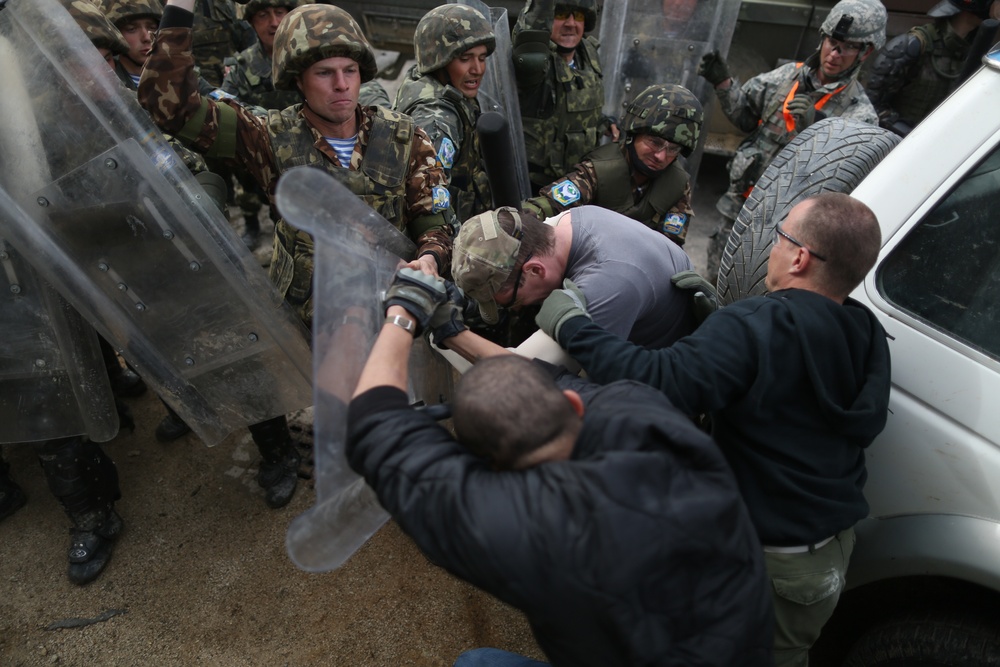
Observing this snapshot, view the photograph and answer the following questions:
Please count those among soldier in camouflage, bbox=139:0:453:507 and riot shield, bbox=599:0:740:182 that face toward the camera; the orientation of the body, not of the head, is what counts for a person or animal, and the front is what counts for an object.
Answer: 2

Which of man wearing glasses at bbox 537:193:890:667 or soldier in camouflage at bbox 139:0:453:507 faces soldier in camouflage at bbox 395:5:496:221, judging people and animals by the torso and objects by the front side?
the man wearing glasses

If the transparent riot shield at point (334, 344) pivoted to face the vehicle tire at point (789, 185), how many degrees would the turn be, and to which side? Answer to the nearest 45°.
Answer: approximately 90° to its left

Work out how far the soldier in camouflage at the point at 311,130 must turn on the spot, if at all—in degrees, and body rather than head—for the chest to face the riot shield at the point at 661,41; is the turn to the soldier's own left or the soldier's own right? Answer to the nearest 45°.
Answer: approximately 135° to the soldier's own left

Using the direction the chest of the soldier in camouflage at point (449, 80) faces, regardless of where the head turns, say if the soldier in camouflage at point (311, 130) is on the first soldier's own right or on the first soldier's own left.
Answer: on the first soldier's own right

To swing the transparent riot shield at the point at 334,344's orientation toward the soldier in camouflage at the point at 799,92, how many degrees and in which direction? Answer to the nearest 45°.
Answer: approximately 90° to its left

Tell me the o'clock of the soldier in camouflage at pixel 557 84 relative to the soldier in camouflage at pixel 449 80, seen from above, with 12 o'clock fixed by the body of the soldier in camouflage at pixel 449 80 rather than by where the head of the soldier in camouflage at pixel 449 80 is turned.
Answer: the soldier in camouflage at pixel 557 84 is roughly at 9 o'clock from the soldier in camouflage at pixel 449 80.

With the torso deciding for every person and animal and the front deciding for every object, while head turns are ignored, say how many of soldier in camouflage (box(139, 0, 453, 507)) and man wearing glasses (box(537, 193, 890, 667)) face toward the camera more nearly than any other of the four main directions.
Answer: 1

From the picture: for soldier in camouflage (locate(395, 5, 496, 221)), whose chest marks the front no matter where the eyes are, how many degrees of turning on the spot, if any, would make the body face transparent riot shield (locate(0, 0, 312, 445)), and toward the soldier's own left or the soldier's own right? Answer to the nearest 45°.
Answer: approximately 90° to the soldier's own right

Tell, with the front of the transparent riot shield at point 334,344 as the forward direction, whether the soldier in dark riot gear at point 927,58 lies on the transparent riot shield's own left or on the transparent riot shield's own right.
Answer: on the transparent riot shield's own left

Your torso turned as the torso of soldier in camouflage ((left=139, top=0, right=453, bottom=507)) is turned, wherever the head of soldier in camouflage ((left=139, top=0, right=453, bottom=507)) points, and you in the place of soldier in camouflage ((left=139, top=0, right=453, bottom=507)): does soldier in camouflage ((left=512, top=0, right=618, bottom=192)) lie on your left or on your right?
on your left

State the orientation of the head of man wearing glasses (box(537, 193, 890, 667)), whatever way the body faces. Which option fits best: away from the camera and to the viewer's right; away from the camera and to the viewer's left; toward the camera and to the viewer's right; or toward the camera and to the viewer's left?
away from the camera and to the viewer's left

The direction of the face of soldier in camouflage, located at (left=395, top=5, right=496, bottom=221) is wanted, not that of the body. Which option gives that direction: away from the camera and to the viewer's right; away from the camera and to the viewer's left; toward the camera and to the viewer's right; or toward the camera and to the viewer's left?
toward the camera and to the viewer's right
